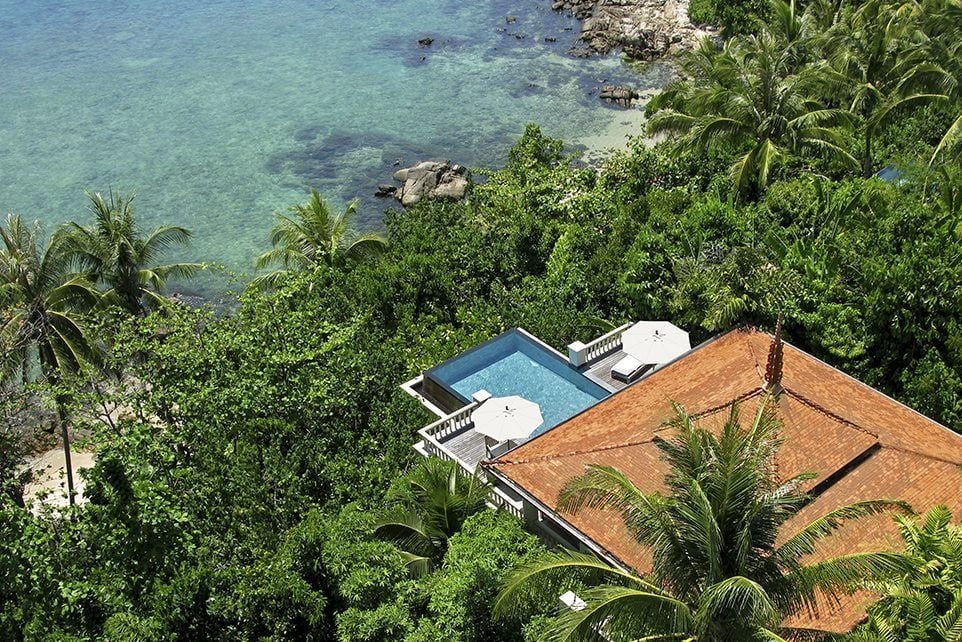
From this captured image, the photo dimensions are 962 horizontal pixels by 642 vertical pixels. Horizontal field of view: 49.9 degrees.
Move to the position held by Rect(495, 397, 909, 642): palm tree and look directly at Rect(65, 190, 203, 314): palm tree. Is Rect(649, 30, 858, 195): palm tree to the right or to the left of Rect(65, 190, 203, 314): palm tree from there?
right

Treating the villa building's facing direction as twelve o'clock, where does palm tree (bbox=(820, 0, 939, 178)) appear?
The palm tree is roughly at 2 o'clock from the villa building.

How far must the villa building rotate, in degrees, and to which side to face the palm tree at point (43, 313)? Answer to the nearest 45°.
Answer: approximately 45° to its left

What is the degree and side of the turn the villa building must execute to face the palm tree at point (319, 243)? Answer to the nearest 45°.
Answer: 0° — it already faces it

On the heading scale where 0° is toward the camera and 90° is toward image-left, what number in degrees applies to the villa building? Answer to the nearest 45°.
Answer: approximately 135°

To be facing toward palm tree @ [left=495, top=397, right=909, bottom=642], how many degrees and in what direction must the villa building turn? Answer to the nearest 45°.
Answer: approximately 135° to its left

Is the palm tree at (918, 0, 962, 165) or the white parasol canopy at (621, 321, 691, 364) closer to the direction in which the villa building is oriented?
the white parasol canopy

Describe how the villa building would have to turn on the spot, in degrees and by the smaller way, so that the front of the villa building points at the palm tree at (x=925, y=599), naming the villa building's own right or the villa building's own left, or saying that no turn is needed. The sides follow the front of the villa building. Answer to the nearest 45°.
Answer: approximately 180°

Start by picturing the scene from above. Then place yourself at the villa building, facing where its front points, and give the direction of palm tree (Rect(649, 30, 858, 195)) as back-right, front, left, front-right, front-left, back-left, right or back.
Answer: front-right
